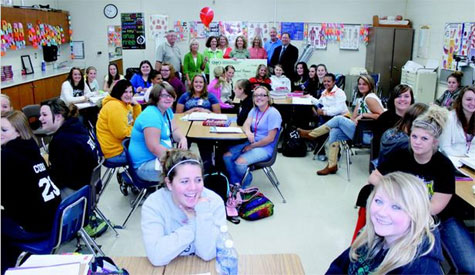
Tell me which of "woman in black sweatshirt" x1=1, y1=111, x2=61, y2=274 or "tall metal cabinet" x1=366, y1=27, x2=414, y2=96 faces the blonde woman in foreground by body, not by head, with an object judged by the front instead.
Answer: the tall metal cabinet
